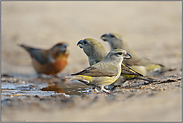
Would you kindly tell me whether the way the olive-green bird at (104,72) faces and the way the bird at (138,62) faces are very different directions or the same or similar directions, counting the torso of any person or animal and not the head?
very different directions

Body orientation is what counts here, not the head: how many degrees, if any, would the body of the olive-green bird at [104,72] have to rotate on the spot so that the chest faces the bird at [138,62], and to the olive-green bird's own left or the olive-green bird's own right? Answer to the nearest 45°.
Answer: approximately 45° to the olive-green bird's own left

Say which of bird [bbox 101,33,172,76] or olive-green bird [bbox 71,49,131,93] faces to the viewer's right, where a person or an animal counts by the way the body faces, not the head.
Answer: the olive-green bird

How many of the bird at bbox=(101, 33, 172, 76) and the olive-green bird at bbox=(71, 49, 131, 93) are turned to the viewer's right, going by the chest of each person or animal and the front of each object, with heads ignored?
1

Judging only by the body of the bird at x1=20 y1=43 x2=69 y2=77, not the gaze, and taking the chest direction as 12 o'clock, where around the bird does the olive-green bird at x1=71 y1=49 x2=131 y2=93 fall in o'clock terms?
The olive-green bird is roughly at 1 o'clock from the bird.

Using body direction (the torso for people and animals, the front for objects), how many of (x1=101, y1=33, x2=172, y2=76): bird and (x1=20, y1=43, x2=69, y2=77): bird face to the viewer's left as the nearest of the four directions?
1

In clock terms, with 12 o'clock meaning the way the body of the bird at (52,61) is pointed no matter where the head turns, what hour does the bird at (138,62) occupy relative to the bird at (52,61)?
the bird at (138,62) is roughly at 12 o'clock from the bird at (52,61).

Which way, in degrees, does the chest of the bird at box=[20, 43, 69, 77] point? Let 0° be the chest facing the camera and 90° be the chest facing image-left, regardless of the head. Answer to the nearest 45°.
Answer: approximately 315°

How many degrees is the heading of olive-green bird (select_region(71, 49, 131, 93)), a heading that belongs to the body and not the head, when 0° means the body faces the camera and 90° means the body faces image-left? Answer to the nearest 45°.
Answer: approximately 270°

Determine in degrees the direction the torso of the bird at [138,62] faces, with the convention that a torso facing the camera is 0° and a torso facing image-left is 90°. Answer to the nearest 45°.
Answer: approximately 90°

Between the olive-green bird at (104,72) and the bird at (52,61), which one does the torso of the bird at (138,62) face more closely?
the bird

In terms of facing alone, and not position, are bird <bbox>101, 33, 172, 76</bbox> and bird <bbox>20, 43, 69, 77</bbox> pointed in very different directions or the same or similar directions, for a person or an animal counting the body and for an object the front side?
very different directions
